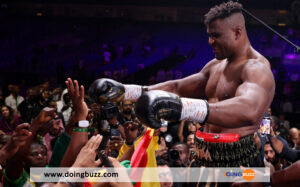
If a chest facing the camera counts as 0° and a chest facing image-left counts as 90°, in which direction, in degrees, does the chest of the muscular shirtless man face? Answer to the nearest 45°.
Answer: approximately 45°
